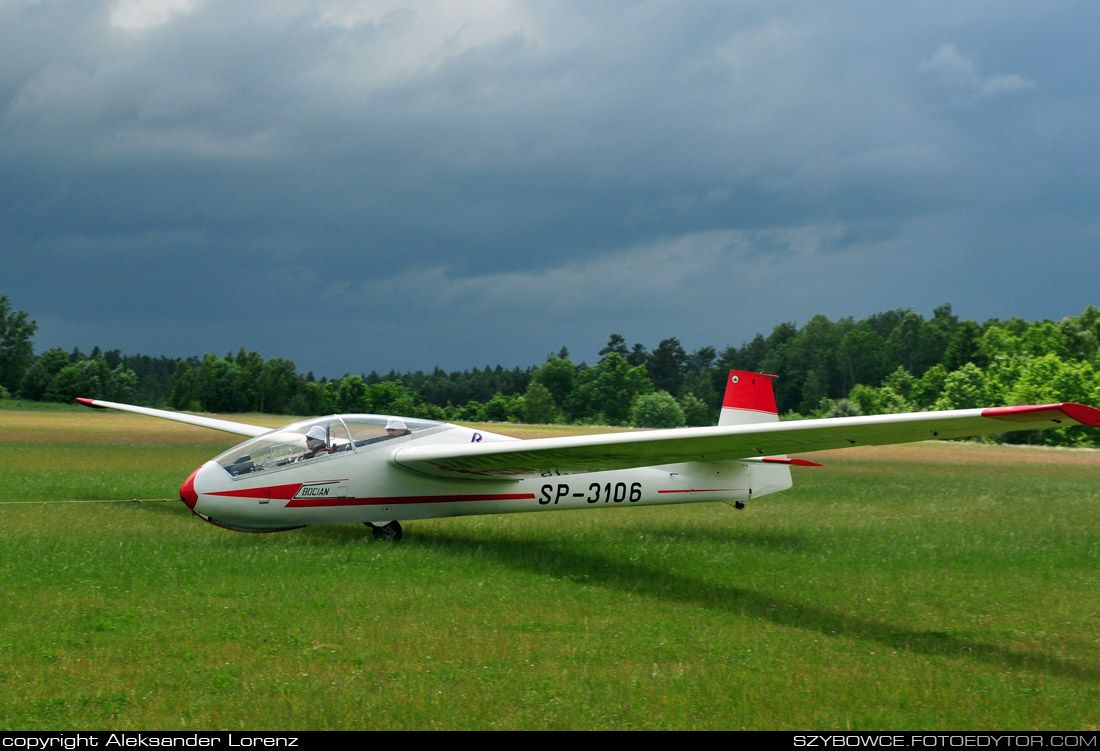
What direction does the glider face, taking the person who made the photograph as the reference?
facing the viewer and to the left of the viewer

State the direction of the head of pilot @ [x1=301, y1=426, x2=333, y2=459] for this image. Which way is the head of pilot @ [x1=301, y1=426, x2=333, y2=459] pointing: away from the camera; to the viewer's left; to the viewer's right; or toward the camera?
to the viewer's left
